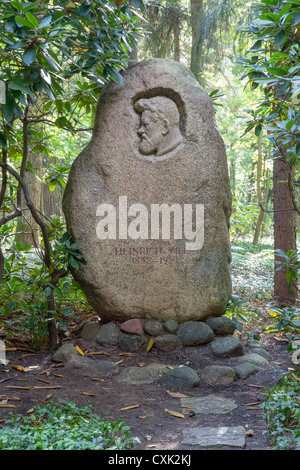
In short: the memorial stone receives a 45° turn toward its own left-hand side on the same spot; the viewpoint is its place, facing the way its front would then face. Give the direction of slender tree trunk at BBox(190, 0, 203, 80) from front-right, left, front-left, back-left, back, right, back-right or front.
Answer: back-left

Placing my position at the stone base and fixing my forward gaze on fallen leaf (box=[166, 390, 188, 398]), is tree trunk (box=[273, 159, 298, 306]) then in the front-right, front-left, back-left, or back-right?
back-left

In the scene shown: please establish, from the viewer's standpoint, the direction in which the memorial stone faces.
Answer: facing the viewer

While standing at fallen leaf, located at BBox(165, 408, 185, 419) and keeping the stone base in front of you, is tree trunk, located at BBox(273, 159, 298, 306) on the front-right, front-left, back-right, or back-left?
front-right

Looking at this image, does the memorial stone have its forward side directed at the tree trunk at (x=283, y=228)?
no

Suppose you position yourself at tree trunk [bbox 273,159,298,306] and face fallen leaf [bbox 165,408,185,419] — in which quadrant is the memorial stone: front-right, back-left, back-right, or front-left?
front-right
